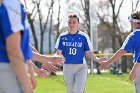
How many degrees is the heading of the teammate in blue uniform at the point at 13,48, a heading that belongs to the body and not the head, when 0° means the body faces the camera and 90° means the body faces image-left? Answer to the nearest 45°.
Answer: approximately 270°

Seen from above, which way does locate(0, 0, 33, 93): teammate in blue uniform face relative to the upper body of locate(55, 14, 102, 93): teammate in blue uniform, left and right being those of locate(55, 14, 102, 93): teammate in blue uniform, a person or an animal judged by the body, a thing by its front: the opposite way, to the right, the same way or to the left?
to the left

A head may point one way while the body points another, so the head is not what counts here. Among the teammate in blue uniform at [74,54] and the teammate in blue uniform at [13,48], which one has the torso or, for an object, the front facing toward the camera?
the teammate in blue uniform at [74,54]

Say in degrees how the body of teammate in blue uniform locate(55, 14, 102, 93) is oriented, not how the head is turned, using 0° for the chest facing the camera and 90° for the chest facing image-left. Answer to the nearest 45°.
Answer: approximately 0°

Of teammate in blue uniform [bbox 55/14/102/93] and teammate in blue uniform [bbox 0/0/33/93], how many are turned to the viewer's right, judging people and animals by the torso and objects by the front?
1

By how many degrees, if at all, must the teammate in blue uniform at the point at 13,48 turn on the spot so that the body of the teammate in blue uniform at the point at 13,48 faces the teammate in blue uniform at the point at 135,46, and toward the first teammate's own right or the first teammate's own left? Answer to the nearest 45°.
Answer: approximately 45° to the first teammate's own left

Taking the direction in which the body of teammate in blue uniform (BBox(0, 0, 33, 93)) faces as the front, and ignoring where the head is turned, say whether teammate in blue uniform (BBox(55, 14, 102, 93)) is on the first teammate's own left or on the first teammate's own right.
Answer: on the first teammate's own left

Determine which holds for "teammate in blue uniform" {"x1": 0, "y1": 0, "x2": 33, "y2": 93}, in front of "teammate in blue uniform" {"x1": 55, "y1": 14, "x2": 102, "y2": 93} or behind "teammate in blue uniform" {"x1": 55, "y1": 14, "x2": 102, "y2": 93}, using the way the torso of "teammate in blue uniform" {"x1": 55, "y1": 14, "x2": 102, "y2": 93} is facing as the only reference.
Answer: in front
